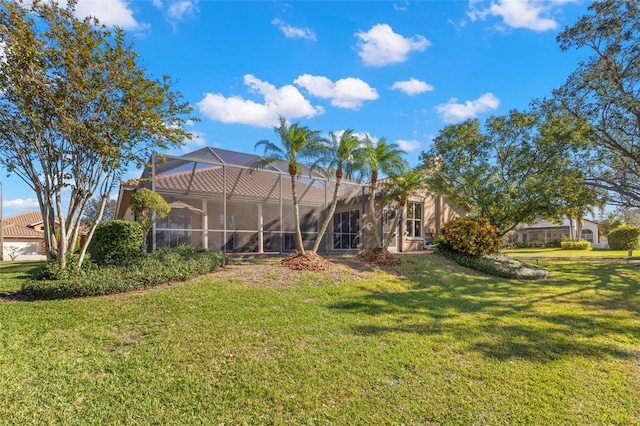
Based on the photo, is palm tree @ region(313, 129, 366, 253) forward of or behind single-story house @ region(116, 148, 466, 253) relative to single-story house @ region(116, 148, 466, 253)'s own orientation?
behind

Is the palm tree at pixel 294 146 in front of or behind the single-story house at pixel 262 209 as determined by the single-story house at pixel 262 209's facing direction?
behind

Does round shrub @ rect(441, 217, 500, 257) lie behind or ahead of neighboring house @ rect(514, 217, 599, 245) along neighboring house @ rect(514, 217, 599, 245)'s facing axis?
ahead

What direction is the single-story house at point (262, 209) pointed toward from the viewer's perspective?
away from the camera

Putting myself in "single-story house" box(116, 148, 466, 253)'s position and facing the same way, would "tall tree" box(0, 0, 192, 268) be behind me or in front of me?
behind
